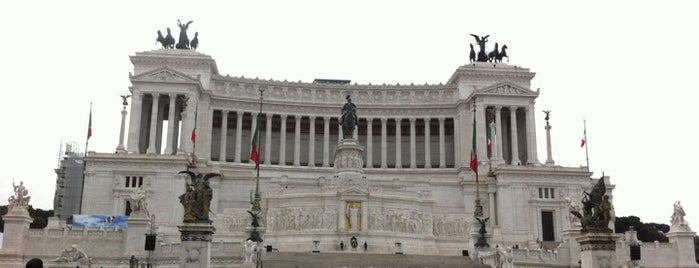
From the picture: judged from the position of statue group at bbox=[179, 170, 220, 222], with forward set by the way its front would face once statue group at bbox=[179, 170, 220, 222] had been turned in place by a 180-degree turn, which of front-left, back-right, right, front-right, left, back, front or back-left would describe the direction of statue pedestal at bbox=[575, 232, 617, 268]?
right

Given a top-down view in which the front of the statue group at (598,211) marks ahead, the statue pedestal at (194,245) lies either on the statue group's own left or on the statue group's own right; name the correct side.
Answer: on the statue group's own right

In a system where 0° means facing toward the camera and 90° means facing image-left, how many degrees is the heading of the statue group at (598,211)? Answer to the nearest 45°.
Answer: approximately 0°

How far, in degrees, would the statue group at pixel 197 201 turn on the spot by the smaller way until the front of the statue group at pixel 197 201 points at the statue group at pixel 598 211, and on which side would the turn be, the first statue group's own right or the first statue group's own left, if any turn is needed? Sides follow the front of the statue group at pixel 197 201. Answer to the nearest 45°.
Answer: approximately 90° to the first statue group's own left

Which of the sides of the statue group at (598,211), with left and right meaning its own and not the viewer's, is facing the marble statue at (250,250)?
right

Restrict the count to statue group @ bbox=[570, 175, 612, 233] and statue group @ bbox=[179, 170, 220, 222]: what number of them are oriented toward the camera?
2

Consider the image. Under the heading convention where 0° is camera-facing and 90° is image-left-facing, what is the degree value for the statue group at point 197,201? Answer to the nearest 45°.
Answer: approximately 0°
